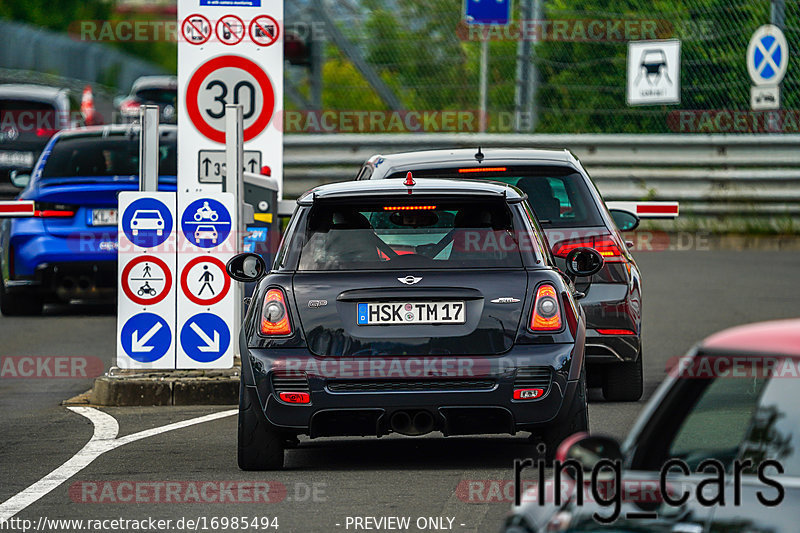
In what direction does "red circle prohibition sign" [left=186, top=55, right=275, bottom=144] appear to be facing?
toward the camera

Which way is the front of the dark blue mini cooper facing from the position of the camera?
facing away from the viewer

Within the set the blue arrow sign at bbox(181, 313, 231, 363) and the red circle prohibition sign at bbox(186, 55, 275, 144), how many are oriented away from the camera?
0

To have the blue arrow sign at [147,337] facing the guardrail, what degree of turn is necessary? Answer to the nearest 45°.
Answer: approximately 135° to its left

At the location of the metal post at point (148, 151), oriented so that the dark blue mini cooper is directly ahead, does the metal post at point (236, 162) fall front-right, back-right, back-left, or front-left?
front-left

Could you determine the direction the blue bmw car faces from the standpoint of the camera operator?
facing away from the viewer

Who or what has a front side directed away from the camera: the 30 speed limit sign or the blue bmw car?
the blue bmw car

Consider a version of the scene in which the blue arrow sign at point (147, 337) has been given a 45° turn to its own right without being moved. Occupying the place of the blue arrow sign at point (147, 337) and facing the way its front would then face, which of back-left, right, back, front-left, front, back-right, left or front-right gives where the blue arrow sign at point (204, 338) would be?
back-left

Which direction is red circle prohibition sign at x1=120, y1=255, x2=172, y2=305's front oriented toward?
toward the camera

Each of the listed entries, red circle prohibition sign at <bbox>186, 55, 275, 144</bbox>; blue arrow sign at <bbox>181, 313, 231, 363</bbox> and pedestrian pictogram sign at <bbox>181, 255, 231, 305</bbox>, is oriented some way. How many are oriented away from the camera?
0
